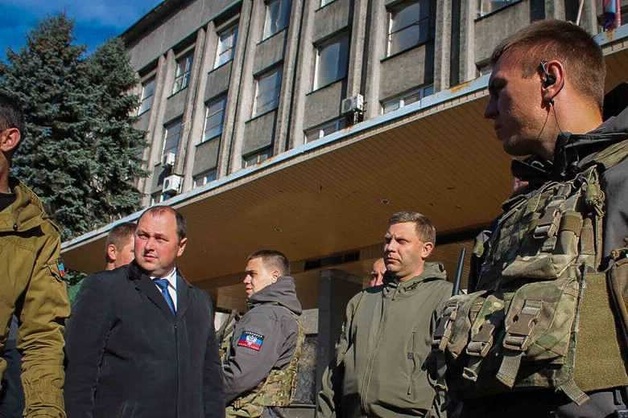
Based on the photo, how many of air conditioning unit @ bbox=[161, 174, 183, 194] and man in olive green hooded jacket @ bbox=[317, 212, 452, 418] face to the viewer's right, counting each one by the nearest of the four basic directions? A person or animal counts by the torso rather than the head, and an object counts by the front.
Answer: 0

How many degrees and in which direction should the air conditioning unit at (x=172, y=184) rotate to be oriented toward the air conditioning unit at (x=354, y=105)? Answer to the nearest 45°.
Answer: approximately 90° to its left

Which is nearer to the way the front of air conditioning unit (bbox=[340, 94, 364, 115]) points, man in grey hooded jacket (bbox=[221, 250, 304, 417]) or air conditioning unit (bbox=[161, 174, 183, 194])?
the man in grey hooded jacket

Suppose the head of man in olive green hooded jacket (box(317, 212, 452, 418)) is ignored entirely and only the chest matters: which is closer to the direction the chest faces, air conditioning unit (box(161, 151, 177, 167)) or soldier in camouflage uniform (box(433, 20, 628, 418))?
the soldier in camouflage uniform

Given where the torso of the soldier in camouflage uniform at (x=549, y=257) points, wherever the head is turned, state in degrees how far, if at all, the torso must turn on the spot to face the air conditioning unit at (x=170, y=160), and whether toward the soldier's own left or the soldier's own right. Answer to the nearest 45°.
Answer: approximately 90° to the soldier's own right

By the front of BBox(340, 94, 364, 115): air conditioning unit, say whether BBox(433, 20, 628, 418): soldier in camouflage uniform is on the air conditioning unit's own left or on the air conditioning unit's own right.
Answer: on the air conditioning unit's own left

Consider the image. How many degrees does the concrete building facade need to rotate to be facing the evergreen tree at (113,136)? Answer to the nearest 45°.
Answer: approximately 90° to its right

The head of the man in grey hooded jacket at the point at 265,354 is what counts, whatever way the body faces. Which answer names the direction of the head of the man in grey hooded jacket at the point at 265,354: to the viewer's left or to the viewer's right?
to the viewer's left

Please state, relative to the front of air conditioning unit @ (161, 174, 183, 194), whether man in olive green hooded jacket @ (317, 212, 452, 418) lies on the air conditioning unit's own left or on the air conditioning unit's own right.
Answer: on the air conditioning unit's own left

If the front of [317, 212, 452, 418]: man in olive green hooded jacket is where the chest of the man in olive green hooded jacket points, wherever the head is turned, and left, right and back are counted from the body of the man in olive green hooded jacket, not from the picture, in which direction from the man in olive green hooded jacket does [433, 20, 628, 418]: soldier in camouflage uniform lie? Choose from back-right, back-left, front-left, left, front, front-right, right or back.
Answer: front-left

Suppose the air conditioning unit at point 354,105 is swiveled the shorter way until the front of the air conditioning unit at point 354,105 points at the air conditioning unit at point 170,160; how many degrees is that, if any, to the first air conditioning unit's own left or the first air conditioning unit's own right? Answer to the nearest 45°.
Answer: approximately 90° to the first air conditioning unit's own right

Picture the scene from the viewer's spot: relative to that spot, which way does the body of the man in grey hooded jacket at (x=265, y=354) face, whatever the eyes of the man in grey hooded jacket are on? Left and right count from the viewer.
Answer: facing to the left of the viewer

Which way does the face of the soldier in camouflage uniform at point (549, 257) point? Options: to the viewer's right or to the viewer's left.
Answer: to the viewer's left
